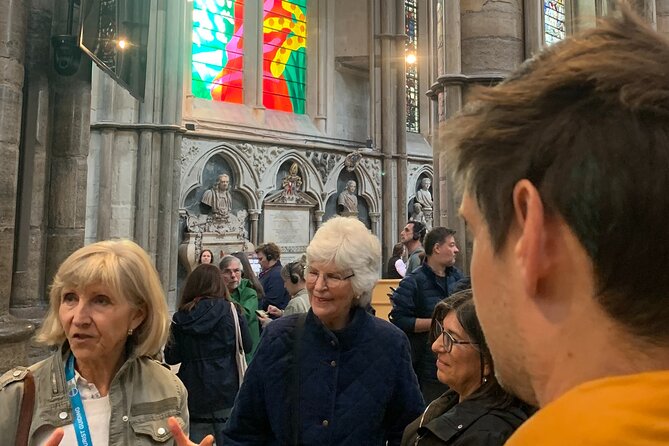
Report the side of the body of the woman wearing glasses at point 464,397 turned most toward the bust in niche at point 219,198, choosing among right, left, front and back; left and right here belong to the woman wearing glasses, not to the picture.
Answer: right

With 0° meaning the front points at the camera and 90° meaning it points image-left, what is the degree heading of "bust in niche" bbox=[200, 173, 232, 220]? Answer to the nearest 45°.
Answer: approximately 315°

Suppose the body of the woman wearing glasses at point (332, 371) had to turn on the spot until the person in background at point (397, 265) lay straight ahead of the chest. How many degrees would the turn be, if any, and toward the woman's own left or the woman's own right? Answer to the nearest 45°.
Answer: approximately 180°

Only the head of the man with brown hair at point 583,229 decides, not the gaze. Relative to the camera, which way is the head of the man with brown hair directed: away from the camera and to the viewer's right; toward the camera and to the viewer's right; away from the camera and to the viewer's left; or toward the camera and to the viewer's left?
away from the camera and to the viewer's left

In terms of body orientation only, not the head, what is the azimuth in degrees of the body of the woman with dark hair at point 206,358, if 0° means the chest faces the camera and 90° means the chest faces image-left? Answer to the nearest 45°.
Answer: approximately 180°

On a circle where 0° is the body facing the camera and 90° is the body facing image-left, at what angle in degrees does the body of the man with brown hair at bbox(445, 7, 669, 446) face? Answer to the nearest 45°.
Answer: approximately 135°
